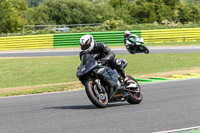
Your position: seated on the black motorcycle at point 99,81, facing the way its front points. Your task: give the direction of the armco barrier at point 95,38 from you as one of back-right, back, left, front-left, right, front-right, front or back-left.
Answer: back-right

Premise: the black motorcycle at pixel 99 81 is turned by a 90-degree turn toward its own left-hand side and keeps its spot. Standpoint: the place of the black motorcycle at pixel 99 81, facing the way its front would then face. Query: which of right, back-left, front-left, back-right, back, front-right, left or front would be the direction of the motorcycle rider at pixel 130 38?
back-left

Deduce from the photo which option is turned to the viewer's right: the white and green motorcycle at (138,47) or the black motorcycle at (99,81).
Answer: the white and green motorcycle at (138,47)

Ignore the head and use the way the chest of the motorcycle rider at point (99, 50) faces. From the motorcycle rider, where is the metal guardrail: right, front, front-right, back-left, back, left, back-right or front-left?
back-right

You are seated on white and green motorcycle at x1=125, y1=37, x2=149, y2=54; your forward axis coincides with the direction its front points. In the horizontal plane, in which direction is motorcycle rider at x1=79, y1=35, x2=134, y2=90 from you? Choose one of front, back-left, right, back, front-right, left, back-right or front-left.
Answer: right

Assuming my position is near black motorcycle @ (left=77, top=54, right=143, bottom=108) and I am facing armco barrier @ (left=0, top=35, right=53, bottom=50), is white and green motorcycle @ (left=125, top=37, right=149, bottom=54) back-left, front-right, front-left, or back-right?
front-right

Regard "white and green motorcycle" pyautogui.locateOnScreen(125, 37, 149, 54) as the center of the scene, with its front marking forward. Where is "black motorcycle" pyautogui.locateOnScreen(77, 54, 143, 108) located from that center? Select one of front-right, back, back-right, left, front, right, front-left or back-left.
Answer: right

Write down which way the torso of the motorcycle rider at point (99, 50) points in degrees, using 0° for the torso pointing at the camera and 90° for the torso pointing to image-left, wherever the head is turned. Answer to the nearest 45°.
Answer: approximately 45°

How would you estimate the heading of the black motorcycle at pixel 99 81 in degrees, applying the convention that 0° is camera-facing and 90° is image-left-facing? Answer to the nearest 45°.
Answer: approximately 45°

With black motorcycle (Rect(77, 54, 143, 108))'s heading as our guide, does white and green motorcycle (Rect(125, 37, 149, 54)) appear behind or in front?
behind
